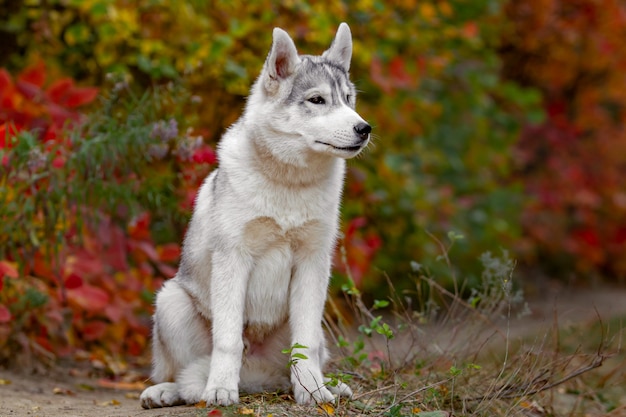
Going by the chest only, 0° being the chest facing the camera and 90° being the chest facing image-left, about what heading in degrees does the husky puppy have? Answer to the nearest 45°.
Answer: approximately 315°

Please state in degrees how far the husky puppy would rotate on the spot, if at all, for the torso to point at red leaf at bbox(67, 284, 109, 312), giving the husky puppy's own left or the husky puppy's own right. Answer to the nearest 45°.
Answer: approximately 180°

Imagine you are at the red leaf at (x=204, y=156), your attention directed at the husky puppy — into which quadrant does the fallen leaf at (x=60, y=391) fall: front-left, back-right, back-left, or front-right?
front-right

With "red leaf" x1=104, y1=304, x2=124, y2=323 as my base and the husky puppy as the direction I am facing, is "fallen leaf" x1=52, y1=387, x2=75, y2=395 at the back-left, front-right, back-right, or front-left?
front-right

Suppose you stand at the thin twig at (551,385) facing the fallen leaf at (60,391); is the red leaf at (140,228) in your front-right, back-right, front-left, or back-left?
front-right

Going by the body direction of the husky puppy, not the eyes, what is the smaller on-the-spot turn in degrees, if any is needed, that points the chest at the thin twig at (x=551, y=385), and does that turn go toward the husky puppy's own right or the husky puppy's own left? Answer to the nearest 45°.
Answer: approximately 45° to the husky puppy's own left

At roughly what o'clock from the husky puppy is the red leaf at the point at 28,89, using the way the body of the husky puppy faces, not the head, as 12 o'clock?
The red leaf is roughly at 6 o'clock from the husky puppy.

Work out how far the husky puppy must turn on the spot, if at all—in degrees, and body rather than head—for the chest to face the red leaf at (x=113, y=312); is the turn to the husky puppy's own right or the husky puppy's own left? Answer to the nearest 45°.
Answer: approximately 180°

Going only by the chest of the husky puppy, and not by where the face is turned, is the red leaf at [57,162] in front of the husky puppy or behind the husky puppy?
behind

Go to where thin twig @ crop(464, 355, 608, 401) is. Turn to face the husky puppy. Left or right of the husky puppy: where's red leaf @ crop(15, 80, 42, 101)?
right
